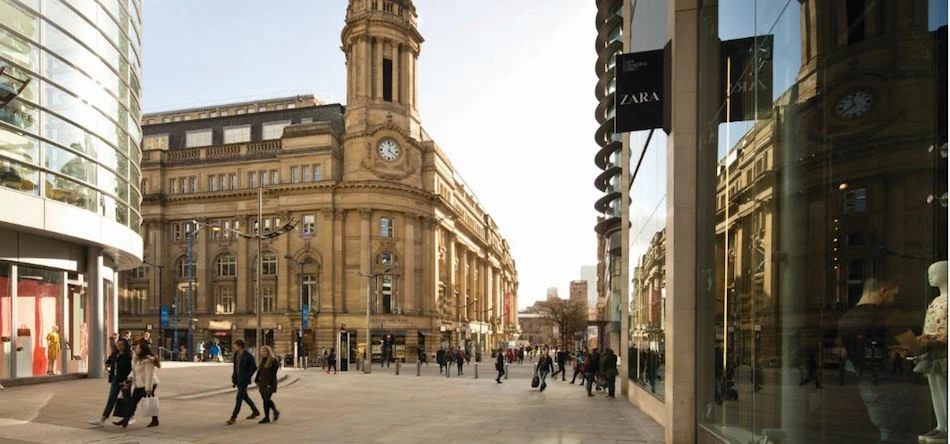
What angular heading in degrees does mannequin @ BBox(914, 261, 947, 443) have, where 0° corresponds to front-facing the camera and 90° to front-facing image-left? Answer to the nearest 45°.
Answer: approximately 90°

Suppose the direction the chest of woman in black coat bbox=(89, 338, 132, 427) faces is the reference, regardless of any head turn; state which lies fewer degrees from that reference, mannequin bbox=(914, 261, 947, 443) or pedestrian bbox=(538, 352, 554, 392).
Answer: the mannequin
